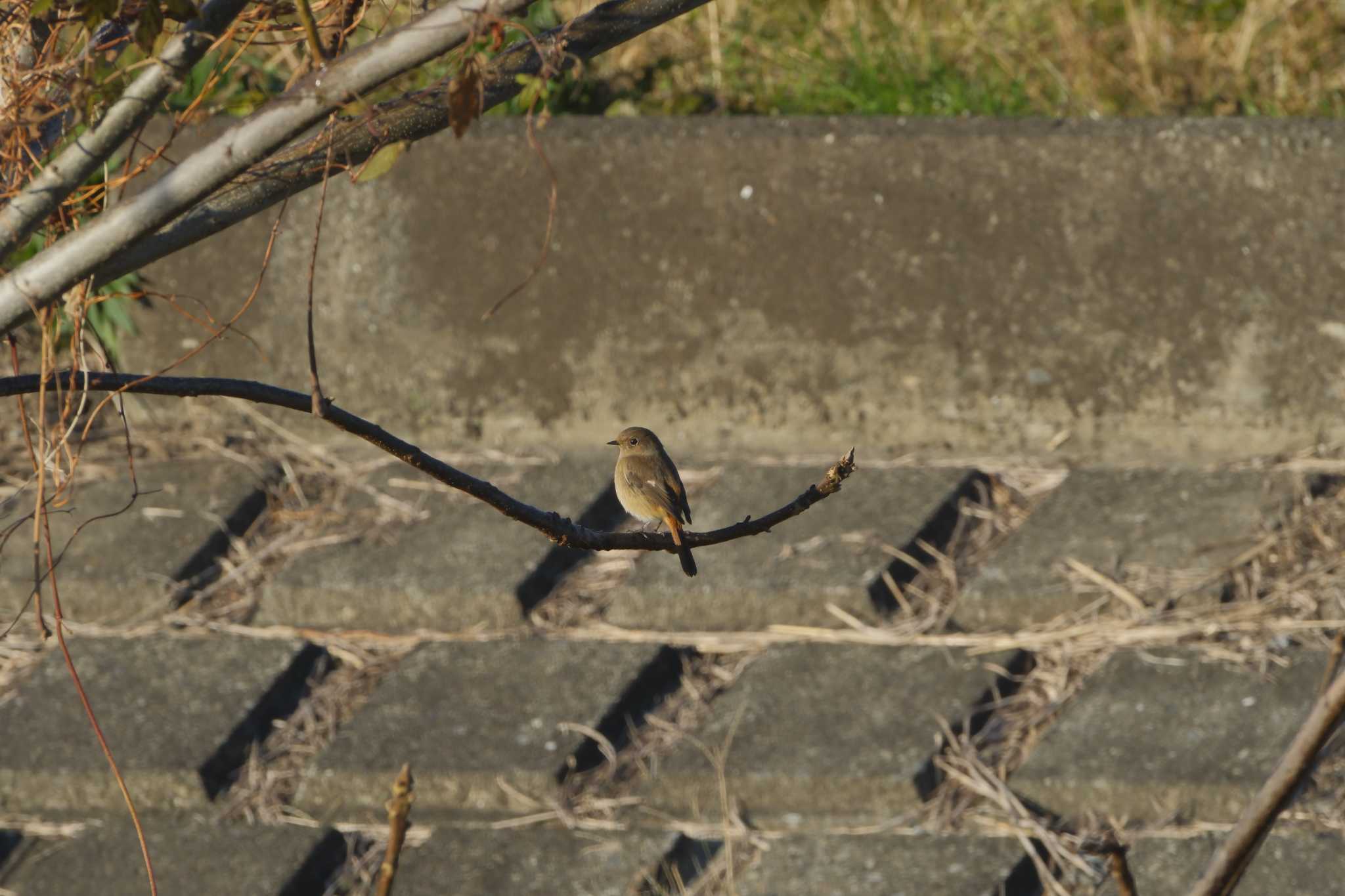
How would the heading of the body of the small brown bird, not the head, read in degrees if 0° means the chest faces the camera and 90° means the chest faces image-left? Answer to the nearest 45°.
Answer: approximately 90°

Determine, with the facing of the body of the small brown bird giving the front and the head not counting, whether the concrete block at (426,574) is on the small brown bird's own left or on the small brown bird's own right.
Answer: on the small brown bird's own right

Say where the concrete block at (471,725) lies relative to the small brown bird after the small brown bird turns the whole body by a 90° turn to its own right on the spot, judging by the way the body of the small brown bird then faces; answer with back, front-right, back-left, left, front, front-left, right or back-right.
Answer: front-left

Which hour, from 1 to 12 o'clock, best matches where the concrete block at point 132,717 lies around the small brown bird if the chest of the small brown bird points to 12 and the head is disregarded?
The concrete block is roughly at 1 o'clock from the small brown bird.
